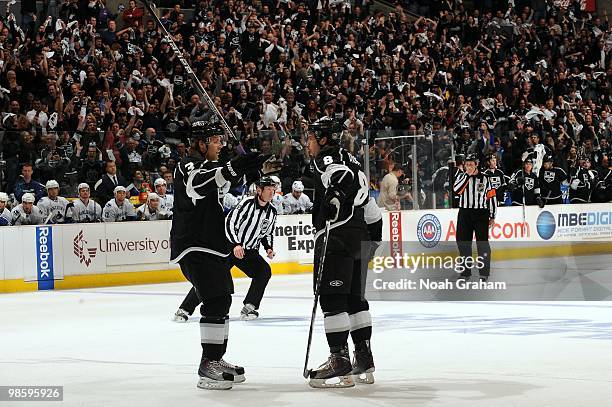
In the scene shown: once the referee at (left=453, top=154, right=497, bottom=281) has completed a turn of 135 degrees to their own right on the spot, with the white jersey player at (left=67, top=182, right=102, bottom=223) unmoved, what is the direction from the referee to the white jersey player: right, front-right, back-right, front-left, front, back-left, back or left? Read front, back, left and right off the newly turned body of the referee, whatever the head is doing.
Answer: front-left

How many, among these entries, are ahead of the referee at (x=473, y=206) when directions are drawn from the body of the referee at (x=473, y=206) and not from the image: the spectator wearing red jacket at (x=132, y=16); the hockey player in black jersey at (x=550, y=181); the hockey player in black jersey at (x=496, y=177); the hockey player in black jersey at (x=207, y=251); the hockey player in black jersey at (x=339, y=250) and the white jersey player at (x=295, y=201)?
2

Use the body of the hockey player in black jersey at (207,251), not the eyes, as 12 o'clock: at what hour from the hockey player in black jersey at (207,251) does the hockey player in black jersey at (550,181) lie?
the hockey player in black jersey at (550,181) is roughly at 10 o'clock from the hockey player in black jersey at (207,251).

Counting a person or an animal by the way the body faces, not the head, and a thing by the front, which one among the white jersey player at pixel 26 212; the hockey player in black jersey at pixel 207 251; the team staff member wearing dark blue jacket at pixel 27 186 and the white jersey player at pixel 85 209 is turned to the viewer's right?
the hockey player in black jersey

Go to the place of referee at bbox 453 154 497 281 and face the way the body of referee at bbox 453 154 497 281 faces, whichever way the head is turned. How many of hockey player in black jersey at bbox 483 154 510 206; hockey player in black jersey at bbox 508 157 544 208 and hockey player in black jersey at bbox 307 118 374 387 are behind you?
2

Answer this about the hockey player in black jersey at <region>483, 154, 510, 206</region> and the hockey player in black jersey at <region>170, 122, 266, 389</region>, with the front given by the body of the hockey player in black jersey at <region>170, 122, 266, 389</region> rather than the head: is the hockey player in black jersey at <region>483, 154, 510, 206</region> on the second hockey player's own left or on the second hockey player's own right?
on the second hockey player's own left

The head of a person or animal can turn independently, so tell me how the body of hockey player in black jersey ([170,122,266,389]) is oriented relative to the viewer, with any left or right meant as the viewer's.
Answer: facing to the right of the viewer

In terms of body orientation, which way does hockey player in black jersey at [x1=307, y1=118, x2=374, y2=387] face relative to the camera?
to the viewer's left

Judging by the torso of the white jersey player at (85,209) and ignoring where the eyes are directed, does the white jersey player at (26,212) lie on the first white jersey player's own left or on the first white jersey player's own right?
on the first white jersey player's own right

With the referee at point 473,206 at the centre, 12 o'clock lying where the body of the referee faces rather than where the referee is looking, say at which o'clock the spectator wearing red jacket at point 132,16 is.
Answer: The spectator wearing red jacket is roughly at 4 o'clock from the referee.

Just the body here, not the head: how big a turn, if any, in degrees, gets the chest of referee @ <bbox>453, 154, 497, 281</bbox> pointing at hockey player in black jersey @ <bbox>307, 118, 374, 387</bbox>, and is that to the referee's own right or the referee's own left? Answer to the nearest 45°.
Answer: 0° — they already face them

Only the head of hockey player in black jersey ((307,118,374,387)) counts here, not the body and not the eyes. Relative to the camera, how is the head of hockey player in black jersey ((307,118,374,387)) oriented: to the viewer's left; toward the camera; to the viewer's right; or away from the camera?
to the viewer's left

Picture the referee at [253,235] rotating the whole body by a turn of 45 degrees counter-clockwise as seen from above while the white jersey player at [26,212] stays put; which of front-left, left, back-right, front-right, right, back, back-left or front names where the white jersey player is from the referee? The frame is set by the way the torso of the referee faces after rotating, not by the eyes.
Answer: back-left

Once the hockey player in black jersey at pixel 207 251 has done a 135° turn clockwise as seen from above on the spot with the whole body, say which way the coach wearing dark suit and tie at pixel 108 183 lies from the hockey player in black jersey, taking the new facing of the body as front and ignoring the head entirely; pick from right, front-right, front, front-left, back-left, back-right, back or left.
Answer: back-right

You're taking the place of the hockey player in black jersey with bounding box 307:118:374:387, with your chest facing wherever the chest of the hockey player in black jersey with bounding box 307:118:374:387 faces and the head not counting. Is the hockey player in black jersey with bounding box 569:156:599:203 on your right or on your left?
on your right
